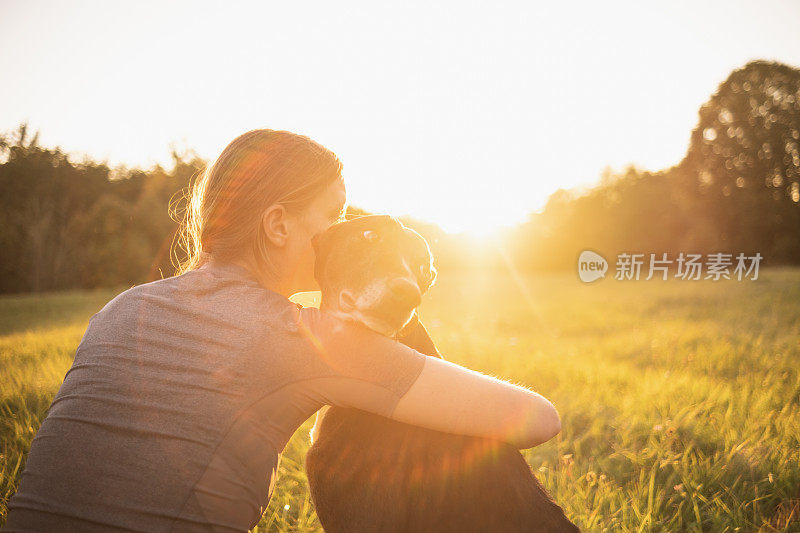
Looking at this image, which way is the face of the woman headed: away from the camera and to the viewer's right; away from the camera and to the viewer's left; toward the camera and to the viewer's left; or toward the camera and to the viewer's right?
away from the camera and to the viewer's right

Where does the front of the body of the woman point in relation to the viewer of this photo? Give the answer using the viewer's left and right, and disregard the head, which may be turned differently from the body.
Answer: facing away from the viewer and to the right of the viewer
